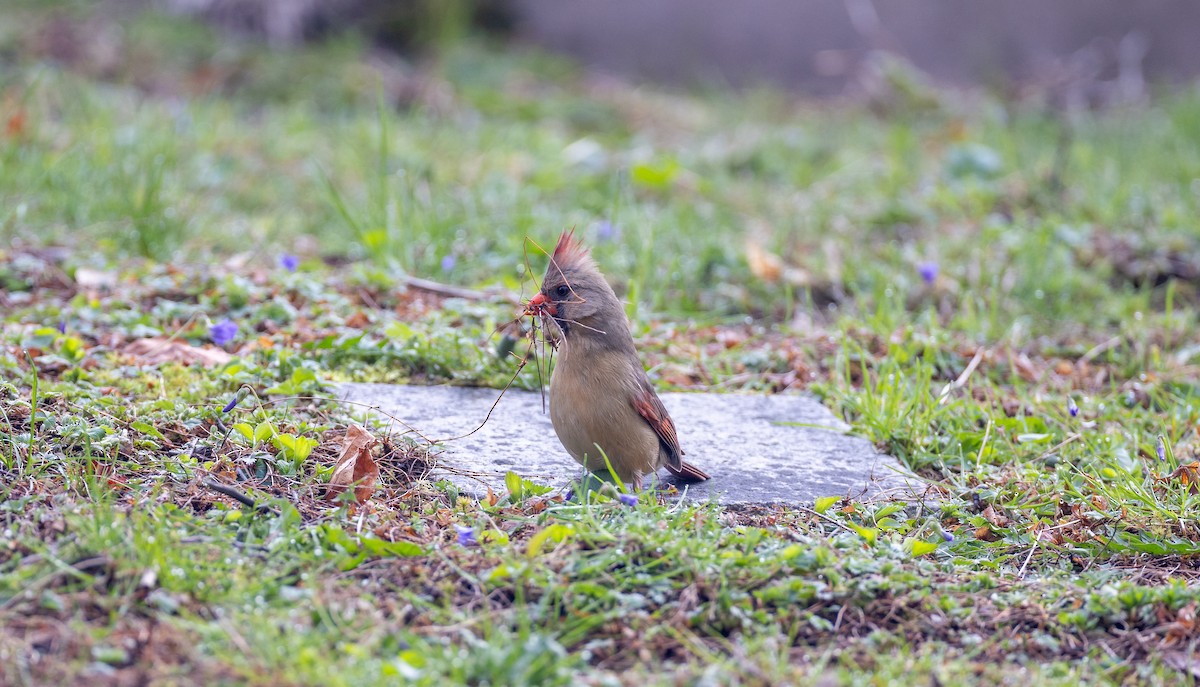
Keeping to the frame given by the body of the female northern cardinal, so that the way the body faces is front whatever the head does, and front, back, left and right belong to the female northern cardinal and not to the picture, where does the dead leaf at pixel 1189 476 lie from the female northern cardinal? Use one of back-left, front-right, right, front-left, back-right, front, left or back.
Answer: back-left

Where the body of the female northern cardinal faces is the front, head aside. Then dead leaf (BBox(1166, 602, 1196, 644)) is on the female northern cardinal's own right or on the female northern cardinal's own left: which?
on the female northern cardinal's own left

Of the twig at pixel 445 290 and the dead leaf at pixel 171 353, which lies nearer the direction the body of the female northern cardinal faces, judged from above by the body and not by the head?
the dead leaf

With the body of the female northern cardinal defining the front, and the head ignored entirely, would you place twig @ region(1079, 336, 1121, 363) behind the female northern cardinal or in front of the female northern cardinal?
behind

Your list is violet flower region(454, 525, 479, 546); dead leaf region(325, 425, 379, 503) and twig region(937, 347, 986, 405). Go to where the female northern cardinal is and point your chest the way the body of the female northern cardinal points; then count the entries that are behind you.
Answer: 1

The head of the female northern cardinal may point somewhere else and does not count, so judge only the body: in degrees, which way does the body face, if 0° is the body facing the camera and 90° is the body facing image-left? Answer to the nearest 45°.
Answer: approximately 45°

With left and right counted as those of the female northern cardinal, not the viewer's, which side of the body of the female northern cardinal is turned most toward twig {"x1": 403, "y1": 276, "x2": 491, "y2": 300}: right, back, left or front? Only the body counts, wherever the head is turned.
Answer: right

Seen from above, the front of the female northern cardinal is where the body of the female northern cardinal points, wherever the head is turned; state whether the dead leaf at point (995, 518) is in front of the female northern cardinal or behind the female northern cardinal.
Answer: behind

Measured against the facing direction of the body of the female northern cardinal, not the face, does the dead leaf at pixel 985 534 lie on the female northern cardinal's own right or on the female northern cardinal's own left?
on the female northern cardinal's own left

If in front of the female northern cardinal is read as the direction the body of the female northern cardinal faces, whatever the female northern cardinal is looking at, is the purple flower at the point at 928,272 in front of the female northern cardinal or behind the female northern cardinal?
behind

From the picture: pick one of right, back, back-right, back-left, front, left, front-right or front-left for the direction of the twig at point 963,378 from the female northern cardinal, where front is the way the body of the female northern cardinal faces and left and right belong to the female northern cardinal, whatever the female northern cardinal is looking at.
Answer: back

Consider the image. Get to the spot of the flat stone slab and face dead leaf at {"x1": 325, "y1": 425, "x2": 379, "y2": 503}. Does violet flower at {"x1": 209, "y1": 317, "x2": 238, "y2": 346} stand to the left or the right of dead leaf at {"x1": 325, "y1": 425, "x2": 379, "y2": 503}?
right

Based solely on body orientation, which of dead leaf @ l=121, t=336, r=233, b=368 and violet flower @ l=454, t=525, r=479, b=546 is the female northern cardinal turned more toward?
the violet flower
